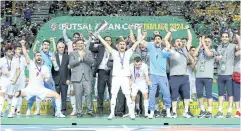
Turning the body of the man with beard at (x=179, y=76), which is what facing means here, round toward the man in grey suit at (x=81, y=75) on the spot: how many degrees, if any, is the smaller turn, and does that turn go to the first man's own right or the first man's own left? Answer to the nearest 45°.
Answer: approximately 90° to the first man's own right

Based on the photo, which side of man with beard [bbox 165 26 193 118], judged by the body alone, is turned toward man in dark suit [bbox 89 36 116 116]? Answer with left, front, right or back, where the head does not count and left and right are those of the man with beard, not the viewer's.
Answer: right

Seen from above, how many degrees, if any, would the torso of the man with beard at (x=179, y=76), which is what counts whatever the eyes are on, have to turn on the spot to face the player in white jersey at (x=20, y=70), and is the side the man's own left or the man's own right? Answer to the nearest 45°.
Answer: approximately 90° to the man's own right

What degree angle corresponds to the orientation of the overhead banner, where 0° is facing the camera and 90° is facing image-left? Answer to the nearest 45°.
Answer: approximately 0°

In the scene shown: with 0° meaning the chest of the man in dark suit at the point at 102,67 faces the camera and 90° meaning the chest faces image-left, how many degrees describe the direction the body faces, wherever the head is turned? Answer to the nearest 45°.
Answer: approximately 315°

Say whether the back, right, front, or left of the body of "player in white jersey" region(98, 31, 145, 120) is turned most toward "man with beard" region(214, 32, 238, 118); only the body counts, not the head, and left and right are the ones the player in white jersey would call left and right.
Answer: left
